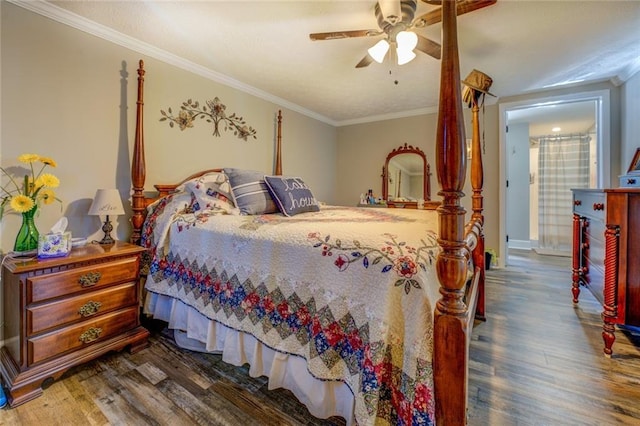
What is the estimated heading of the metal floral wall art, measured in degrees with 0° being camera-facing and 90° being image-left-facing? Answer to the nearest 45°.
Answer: approximately 315°

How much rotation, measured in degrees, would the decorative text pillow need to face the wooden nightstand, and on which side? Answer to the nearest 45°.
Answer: approximately 90° to its right

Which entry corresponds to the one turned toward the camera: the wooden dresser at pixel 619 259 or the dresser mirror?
the dresser mirror

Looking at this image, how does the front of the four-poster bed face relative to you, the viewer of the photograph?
facing the viewer and to the right of the viewer

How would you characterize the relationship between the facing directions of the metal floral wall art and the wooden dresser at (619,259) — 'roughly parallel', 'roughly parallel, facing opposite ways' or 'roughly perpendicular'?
roughly parallel, facing opposite ways

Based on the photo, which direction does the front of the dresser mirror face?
toward the camera

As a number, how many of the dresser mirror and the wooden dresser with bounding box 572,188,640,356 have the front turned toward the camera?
1

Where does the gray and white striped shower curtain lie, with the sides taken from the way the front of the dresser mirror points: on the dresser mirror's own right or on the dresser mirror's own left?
on the dresser mirror's own left

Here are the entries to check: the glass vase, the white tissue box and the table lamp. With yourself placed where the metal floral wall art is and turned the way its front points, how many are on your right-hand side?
3

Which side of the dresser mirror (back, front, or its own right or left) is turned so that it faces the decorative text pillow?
front

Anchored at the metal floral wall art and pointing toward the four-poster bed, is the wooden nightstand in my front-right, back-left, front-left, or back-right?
front-right

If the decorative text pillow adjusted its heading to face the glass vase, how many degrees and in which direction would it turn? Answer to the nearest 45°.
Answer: approximately 135° to its right

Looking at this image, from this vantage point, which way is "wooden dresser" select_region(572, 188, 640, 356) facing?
to the viewer's left

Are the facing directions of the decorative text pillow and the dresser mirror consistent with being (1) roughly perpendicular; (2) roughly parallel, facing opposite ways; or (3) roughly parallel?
roughly perpendicular

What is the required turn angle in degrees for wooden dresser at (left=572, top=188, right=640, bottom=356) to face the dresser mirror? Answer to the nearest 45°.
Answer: approximately 45° to its right

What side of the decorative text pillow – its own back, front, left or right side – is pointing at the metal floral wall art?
back
